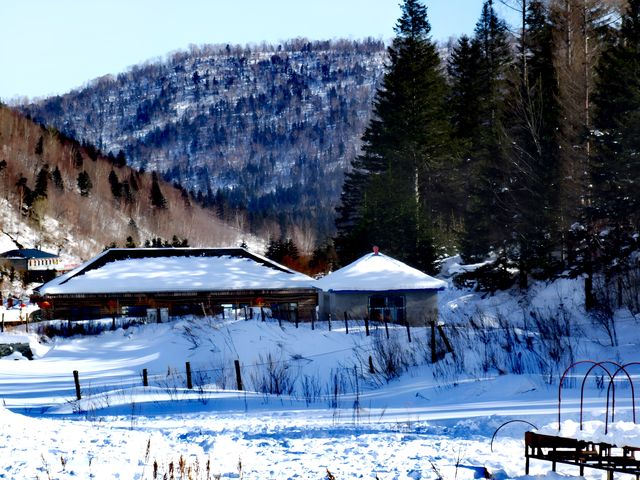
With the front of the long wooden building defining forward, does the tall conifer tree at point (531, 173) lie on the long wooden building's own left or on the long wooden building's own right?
on the long wooden building's own left

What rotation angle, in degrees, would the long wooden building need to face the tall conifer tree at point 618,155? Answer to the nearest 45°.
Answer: approximately 45° to its left

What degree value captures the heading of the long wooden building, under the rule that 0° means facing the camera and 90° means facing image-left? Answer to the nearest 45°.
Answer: approximately 0°
